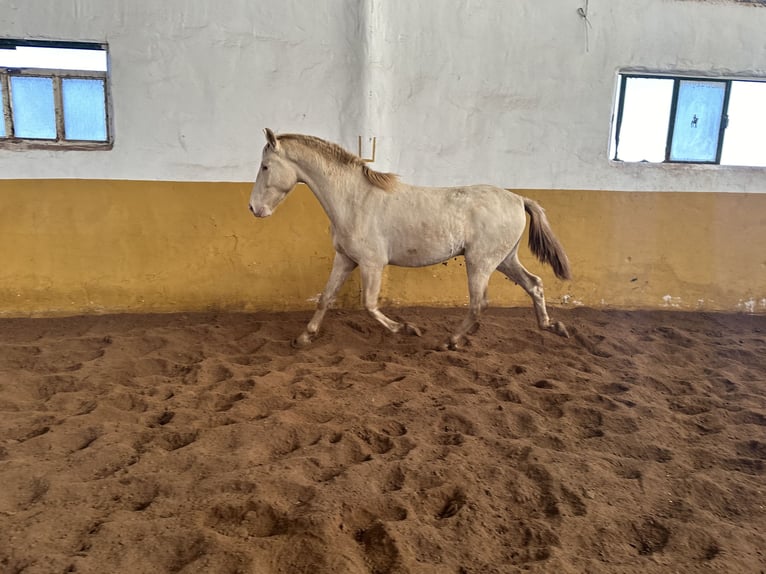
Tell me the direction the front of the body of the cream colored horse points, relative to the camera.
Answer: to the viewer's left

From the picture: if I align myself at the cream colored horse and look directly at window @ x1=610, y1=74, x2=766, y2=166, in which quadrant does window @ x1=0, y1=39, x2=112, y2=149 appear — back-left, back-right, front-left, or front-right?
back-left

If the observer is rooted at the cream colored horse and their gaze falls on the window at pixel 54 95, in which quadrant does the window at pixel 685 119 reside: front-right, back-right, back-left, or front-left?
back-right

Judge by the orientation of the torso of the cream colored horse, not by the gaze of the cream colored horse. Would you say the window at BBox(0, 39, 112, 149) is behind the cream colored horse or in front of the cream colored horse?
in front

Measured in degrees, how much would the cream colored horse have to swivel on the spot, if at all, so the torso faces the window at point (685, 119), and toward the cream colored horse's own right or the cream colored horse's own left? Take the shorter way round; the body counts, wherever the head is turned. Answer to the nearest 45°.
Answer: approximately 135° to the cream colored horse's own right
